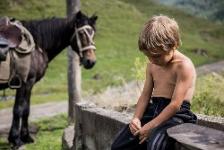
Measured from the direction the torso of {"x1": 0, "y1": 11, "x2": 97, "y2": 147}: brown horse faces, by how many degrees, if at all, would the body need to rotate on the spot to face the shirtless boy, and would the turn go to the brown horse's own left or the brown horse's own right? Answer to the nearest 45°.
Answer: approximately 90° to the brown horse's own right

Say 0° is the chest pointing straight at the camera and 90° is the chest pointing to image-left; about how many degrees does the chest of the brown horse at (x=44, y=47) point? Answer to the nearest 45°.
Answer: approximately 270°

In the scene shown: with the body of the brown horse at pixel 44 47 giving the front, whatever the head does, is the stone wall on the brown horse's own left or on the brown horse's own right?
on the brown horse's own right

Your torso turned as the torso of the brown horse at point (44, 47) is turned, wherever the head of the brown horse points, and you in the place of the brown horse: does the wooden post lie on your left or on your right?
on your left

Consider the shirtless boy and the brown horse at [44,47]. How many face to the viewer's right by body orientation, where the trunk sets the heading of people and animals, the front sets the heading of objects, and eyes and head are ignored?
1

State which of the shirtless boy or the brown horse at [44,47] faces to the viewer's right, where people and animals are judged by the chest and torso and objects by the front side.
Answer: the brown horse

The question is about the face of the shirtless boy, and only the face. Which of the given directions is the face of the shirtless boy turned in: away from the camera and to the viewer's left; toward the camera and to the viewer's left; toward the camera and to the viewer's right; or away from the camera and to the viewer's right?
toward the camera and to the viewer's left

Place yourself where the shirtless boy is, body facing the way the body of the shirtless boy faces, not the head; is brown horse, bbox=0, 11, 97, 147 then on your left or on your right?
on your right

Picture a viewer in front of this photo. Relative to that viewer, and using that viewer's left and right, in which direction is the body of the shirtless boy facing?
facing the viewer and to the left of the viewer
